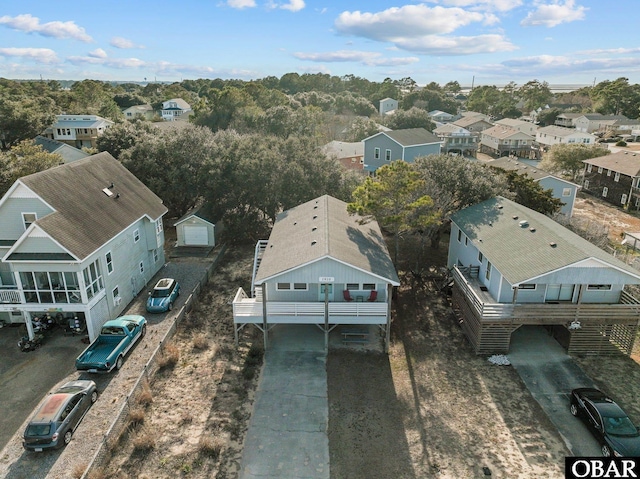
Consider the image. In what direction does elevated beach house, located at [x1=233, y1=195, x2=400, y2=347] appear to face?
toward the camera

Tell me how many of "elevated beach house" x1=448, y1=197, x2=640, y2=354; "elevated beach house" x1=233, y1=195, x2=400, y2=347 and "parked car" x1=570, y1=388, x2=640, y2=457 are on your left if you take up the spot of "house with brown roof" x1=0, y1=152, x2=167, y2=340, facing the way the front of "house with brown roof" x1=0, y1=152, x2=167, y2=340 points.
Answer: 3

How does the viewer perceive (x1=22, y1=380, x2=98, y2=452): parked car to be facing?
facing away from the viewer and to the right of the viewer

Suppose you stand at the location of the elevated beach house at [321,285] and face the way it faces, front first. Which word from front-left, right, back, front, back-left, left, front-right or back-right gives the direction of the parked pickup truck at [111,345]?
right

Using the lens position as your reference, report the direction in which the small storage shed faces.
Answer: facing the viewer

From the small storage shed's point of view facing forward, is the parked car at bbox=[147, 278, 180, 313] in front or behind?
in front

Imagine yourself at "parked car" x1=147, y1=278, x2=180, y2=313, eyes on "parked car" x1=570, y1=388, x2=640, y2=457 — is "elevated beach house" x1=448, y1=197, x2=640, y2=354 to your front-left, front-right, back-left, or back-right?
front-left

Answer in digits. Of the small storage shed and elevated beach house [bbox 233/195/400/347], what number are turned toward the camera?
2

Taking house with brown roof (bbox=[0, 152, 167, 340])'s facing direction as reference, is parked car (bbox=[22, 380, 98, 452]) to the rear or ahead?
ahead

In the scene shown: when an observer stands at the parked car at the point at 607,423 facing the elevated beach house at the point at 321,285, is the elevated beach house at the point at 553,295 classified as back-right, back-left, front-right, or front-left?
front-right

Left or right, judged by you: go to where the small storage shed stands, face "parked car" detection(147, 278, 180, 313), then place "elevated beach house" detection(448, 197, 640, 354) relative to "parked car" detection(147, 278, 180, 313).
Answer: left

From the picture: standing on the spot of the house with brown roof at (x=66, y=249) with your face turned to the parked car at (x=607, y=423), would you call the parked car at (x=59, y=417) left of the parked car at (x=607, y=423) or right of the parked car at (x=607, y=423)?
right

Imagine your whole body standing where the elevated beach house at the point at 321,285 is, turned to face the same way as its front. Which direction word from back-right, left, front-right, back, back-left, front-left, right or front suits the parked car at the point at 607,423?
front-left

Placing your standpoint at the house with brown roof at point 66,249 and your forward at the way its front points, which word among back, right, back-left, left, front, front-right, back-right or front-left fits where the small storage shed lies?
back

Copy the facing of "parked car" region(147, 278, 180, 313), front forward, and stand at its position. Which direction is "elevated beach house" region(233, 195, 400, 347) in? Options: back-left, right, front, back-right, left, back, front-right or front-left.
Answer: left

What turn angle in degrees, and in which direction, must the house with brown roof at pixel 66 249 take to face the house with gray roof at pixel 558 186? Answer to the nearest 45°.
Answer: approximately 135° to its left

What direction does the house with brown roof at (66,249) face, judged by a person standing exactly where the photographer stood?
facing the viewer and to the left of the viewer
